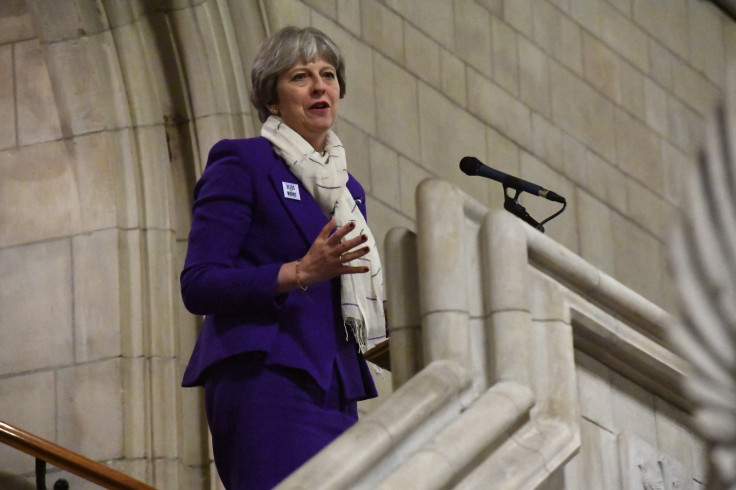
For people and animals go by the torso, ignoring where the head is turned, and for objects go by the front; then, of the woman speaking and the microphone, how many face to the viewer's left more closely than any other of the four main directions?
1

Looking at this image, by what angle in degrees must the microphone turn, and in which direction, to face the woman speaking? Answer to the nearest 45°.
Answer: approximately 45° to its left

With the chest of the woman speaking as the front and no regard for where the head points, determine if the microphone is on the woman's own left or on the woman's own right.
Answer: on the woman's own left

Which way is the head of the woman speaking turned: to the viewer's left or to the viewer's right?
to the viewer's right

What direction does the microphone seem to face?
to the viewer's left

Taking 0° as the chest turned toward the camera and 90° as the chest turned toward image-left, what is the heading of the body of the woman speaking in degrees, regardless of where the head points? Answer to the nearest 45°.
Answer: approximately 315°
